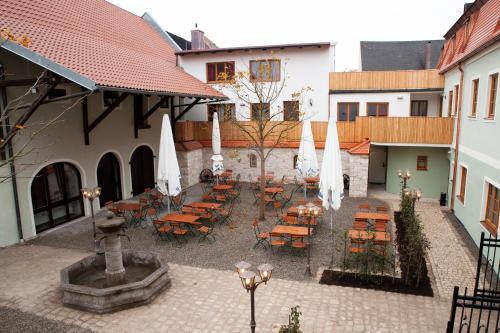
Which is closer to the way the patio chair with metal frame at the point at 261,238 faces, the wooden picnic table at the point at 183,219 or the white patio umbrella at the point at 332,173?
the white patio umbrella

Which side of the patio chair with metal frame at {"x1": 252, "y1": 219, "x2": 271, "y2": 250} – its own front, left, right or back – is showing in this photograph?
right

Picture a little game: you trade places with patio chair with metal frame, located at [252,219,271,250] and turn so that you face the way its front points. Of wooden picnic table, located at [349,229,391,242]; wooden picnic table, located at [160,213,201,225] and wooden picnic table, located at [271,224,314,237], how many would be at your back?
1

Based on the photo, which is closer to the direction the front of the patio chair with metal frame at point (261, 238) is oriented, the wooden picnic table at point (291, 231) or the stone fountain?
the wooden picnic table

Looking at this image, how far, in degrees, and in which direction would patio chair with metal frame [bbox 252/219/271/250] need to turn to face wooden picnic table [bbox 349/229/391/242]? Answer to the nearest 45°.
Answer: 0° — it already faces it

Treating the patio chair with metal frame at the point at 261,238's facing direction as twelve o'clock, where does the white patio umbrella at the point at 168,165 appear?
The white patio umbrella is roughly at 7 o'clock from the patio chair with metal frame.

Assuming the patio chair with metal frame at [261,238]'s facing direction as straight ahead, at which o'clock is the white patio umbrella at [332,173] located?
The white patio umbrella is roughly at 11 o'clock from the patio chair with metal frame.

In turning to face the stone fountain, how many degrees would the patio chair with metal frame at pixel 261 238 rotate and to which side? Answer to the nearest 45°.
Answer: approximately 135° to its right
